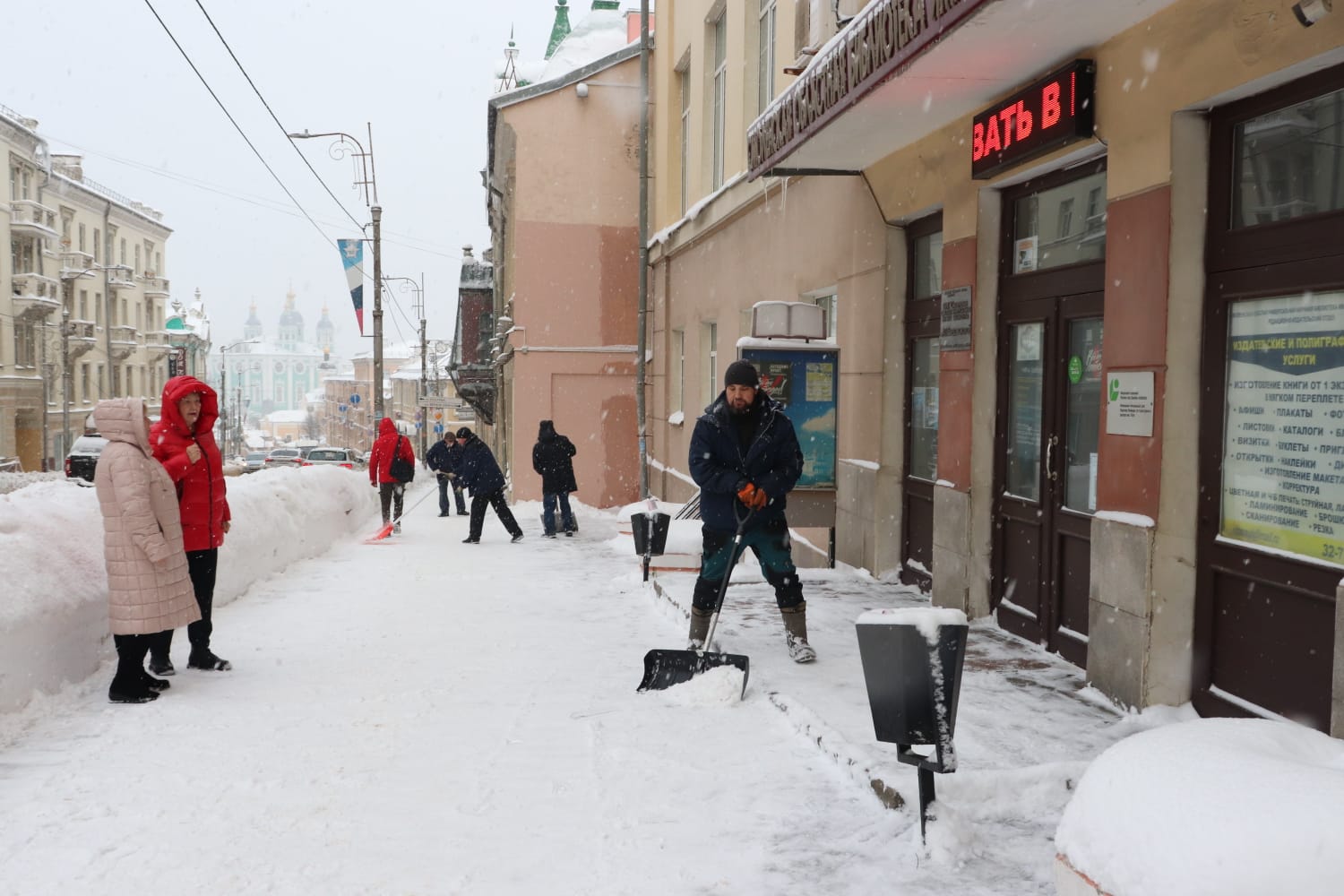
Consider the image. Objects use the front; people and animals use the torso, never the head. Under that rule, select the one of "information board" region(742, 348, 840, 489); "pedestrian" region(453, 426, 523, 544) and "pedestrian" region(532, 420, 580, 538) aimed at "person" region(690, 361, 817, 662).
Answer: the information board

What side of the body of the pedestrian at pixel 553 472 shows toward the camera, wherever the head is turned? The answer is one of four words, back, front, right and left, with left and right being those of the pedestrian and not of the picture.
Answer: back

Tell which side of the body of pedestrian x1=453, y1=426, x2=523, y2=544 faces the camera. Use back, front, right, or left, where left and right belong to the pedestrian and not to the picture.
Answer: left

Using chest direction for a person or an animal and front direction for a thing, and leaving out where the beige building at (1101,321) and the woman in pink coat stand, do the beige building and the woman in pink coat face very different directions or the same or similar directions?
very different directions

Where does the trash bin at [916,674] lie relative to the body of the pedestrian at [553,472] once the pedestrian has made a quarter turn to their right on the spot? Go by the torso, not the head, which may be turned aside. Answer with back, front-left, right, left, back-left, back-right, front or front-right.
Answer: right

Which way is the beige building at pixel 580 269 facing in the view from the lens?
facing to the left of the viewer

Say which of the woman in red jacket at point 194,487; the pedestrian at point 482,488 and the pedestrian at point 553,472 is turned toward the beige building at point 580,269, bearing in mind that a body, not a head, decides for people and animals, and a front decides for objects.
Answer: the pedestrian at point 553,472

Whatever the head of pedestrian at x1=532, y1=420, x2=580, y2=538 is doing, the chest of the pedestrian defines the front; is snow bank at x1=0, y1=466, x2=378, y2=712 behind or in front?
behind
